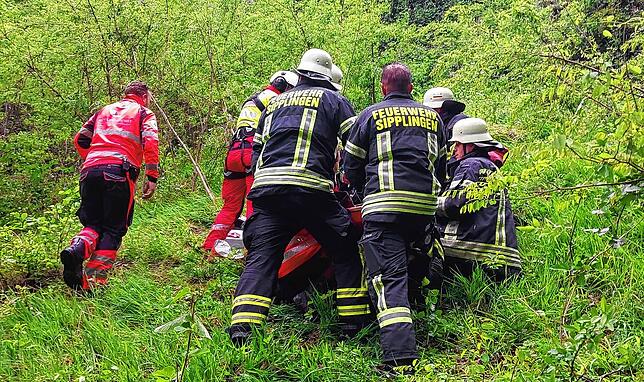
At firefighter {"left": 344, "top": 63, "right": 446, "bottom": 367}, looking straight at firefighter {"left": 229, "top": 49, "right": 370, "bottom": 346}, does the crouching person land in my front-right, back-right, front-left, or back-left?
back-right

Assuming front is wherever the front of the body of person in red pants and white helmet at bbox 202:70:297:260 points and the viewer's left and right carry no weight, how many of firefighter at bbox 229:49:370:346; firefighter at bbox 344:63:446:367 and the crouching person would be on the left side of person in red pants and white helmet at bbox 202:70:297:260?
0

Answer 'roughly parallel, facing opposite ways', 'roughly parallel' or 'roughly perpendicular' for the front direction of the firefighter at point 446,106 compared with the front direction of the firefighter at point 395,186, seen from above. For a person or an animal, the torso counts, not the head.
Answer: roughly perpendicular

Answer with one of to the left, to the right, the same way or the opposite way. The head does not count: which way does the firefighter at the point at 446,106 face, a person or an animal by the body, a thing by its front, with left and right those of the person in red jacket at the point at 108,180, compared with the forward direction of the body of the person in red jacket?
to the left

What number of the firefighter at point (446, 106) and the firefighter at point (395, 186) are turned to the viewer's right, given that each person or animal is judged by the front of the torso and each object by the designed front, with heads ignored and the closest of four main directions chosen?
0

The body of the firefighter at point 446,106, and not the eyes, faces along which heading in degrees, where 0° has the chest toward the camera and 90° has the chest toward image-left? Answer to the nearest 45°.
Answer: approximately 90°

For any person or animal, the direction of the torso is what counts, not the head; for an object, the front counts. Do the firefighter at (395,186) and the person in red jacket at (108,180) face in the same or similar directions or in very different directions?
same or similar directions

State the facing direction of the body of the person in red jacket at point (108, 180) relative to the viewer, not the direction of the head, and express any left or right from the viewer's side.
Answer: facing away from the viewer and to the right of the viewer

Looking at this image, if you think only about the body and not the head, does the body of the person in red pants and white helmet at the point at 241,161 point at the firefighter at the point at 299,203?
no

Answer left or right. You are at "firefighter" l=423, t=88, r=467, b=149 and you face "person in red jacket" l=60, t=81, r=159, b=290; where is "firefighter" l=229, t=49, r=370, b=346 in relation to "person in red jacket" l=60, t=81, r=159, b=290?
left

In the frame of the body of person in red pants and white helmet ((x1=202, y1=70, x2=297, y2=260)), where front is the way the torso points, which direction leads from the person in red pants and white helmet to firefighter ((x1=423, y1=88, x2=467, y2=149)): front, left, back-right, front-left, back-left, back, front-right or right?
front

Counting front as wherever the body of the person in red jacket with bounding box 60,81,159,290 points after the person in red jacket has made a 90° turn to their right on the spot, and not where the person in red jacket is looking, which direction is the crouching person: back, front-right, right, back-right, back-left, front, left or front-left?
front

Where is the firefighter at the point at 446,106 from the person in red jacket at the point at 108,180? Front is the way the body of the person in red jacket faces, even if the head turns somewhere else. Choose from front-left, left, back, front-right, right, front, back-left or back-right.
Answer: front-right

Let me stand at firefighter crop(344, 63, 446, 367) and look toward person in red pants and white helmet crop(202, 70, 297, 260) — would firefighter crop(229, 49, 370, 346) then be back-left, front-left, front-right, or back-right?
front-left

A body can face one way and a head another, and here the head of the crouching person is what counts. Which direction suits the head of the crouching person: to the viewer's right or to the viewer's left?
to the viewer's left

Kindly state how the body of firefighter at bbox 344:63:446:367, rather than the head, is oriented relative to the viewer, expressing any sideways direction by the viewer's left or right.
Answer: facing away from the viewer

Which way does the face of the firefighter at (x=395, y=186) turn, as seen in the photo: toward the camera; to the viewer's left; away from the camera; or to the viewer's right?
away from the camera
